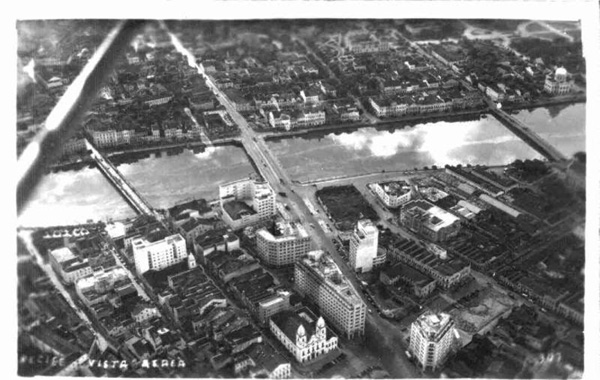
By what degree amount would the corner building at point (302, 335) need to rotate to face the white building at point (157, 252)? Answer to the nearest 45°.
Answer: approximately 180°

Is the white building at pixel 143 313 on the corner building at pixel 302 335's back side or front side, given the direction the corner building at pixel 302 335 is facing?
on the back side

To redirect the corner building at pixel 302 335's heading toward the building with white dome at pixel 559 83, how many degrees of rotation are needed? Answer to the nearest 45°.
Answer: approximately 90° to its left

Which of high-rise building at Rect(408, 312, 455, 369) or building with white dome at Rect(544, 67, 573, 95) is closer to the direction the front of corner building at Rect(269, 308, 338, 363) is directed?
the high-rise building

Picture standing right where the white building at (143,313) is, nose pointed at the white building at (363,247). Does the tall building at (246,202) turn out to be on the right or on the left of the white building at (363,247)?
left

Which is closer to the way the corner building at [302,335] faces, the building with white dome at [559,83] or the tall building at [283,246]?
the building with white dome

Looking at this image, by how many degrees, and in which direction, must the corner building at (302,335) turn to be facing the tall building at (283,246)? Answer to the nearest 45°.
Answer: approximately 135° to its left

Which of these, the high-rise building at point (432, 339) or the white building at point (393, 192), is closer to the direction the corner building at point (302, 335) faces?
the high-rise building

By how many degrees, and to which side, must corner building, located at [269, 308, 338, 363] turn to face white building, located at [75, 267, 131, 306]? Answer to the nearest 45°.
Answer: approximately 180°

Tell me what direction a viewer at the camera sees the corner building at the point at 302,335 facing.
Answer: facing the viewer and to the right of the viewer

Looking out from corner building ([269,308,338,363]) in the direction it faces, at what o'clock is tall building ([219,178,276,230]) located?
The tall building is roughly at 7 o'clock from the corner building.
